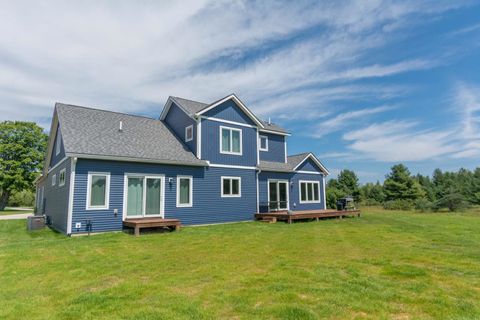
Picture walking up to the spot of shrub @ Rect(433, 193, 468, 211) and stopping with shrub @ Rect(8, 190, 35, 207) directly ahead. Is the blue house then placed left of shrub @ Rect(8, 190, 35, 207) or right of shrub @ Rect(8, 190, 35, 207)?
left
